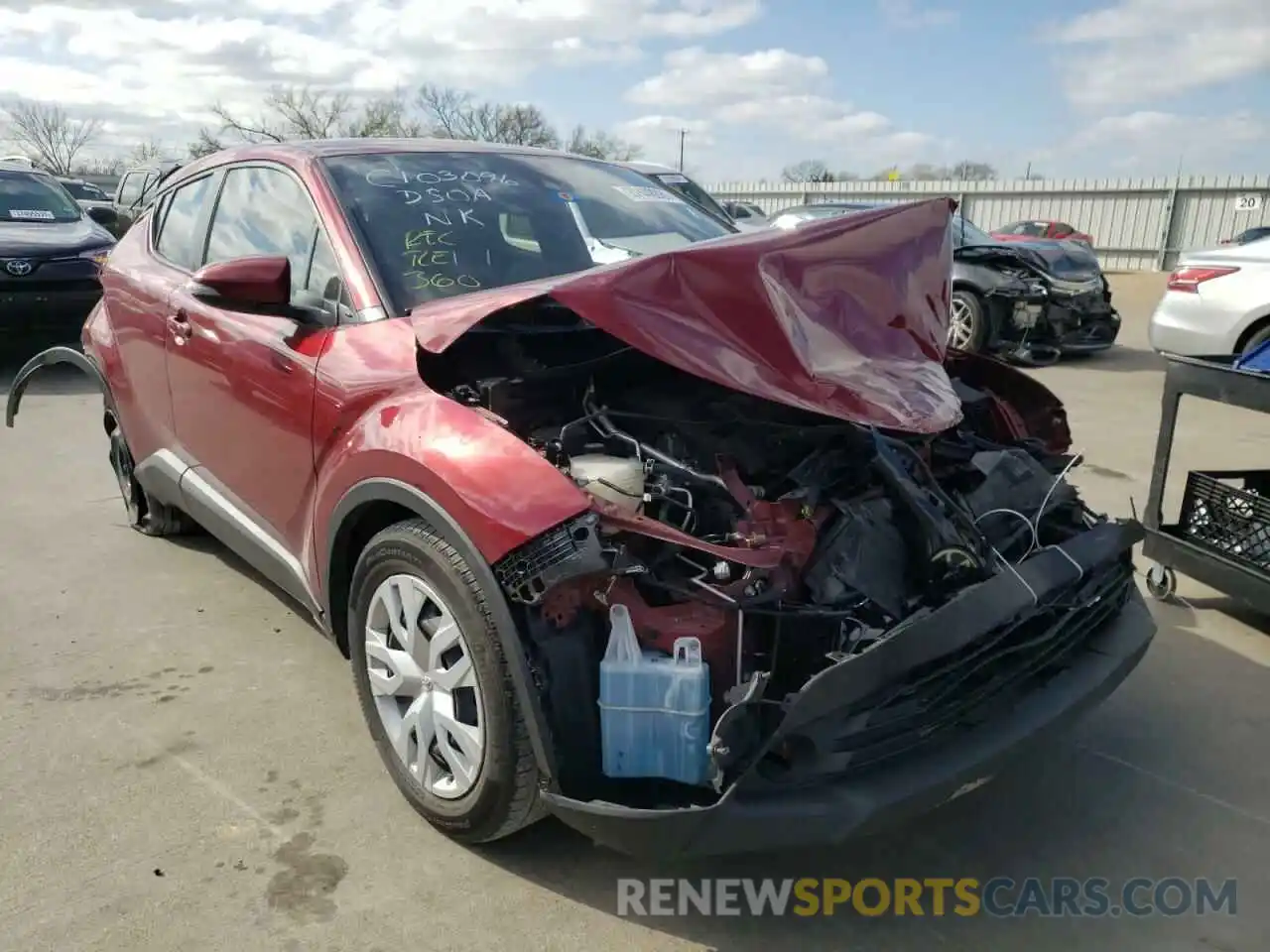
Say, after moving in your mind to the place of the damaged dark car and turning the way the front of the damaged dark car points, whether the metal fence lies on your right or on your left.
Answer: on your left

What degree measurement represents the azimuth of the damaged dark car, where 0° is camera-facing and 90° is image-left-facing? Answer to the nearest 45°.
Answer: approximately 315°

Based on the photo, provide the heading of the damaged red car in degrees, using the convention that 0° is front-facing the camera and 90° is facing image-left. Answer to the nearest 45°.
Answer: approximately 315°

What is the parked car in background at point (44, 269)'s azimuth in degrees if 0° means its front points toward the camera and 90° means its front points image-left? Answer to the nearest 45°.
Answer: approximately 0°

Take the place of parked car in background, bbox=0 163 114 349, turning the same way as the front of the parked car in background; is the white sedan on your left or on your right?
on your left

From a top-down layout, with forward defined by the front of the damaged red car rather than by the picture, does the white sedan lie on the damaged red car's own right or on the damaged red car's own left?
on the damaged red car's own left
